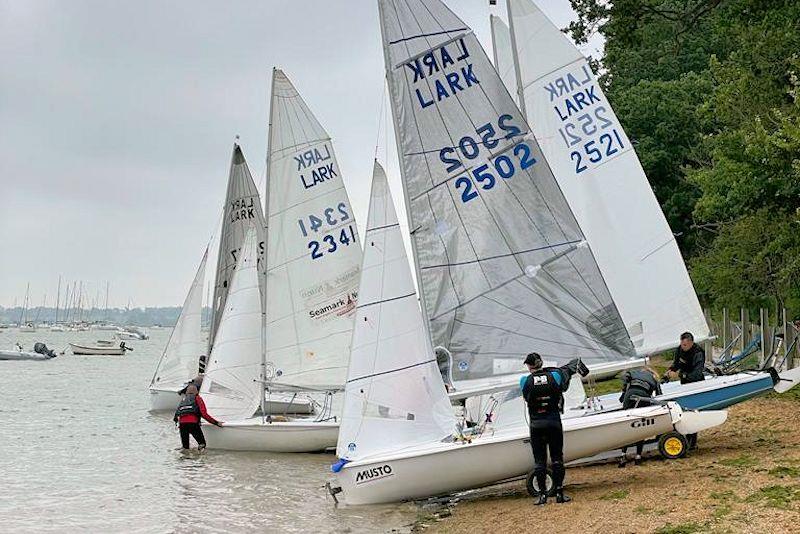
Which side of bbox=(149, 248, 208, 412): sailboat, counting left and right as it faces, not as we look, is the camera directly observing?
left

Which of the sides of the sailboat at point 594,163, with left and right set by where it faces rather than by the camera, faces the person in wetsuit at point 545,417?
left

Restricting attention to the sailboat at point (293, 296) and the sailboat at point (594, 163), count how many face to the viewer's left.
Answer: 2

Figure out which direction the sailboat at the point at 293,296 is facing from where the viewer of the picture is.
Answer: facing to the left of the viewer

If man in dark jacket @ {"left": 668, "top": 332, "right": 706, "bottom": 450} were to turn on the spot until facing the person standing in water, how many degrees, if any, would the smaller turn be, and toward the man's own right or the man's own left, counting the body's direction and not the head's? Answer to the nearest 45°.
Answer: approximately 45° to the man's own right

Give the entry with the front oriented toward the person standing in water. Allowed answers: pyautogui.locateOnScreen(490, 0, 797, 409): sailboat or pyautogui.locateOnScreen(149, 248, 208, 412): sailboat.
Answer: pyautogui.locateOnScreen(490, 0, 797, 409): sailboat

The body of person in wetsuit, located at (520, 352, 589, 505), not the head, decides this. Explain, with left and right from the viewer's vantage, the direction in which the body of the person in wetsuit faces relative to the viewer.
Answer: facing away from the viewer

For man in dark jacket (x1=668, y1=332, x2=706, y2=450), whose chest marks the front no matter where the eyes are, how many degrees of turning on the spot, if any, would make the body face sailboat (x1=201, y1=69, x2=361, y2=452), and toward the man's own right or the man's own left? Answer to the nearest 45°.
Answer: approximately 45° to the man's own right

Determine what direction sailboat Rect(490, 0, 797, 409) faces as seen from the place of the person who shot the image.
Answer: facing to the left of the viewer

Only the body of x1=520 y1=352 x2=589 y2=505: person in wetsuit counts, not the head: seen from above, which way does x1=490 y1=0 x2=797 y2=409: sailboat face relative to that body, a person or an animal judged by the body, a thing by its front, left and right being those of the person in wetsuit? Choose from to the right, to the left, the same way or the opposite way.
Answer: to the left

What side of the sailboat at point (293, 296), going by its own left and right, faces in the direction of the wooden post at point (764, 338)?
back
